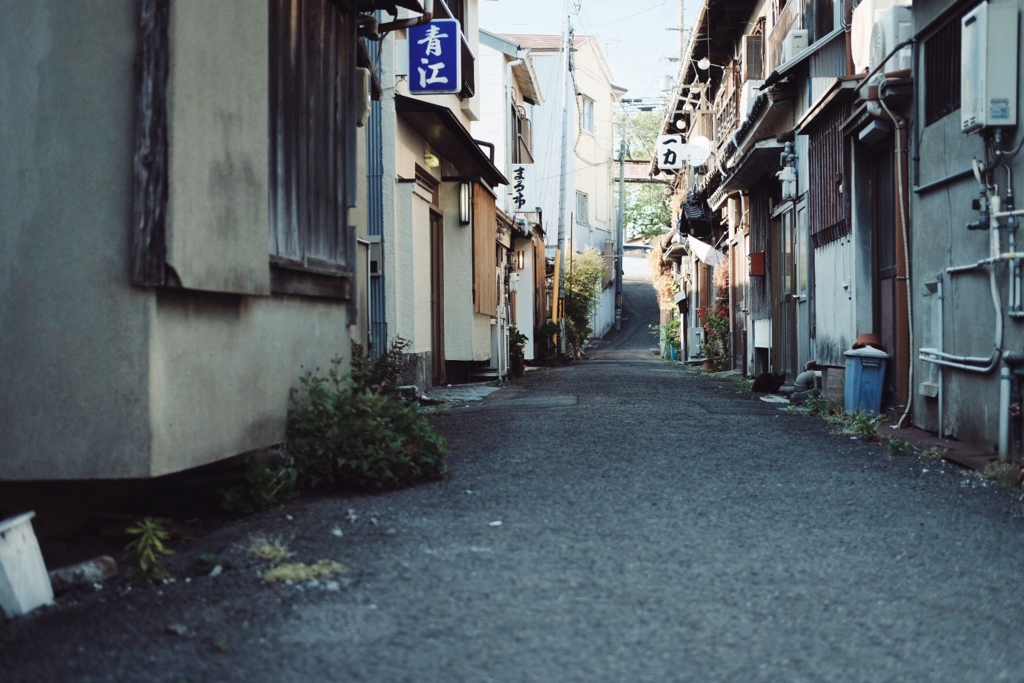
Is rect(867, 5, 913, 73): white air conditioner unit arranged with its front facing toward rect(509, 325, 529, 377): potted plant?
no

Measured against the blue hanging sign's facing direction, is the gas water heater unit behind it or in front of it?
in front

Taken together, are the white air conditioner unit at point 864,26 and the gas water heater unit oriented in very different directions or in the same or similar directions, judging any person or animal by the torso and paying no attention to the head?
same or similar directions

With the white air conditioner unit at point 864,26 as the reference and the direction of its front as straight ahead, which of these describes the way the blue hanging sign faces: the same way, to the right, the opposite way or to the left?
to the left

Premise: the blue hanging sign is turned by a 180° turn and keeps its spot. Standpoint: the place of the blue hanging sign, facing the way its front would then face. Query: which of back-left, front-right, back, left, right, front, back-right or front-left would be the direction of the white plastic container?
back

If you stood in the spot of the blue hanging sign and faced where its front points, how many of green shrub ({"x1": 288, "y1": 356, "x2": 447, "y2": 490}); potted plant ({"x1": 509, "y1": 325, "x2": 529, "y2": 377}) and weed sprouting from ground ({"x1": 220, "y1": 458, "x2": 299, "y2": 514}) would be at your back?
1

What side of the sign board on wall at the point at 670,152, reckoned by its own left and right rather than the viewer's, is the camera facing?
front

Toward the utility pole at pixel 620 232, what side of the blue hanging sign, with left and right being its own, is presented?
back

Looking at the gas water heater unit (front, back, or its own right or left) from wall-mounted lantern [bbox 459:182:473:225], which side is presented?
right

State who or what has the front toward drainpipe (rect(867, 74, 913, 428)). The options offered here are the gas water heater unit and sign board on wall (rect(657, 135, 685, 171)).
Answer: the sign board on wall

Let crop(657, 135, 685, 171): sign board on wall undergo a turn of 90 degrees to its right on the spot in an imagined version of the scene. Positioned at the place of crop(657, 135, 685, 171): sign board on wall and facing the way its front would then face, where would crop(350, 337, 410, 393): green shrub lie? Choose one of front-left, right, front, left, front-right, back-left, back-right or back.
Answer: left

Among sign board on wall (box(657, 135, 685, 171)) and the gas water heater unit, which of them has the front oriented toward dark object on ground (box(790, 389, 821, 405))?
the sign board on wall

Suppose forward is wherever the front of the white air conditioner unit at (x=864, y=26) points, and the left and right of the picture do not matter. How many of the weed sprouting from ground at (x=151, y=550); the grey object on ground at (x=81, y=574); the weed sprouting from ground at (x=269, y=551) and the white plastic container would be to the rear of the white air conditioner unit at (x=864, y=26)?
0

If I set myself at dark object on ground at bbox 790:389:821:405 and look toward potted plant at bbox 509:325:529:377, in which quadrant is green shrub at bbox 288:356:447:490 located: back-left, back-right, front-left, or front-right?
back-left

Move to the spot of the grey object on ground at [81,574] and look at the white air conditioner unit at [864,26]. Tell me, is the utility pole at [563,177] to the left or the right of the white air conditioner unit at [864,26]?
left

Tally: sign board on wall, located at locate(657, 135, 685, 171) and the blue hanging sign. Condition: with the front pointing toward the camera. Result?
2

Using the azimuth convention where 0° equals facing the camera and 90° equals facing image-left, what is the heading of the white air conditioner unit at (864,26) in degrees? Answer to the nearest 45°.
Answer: approximately 45°

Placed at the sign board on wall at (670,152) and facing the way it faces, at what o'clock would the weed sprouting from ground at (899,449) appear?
The weed sprouting from ground is roughly at 12 o'clock from the sign board on wall.

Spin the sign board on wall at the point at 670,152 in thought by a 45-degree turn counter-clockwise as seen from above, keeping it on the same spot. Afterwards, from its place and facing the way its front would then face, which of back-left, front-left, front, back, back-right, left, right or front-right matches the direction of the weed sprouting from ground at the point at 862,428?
front-right

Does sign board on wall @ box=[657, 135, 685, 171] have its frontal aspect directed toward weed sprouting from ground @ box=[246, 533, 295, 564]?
yes

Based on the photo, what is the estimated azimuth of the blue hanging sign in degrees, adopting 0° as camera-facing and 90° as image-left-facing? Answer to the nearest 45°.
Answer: approximately 0°
